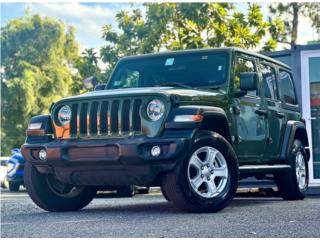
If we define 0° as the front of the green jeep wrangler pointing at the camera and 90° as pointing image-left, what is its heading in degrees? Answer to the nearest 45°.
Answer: approximately 45°

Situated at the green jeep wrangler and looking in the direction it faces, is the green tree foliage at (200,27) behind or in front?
behind

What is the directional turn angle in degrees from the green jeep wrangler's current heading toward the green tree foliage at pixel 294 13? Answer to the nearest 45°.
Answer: approximately 135° to its right

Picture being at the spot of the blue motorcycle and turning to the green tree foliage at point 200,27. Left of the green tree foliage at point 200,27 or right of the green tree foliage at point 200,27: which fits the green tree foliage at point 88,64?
left

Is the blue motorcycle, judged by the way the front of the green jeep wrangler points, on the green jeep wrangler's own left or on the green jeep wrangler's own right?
on the green jeep wrangler's own right

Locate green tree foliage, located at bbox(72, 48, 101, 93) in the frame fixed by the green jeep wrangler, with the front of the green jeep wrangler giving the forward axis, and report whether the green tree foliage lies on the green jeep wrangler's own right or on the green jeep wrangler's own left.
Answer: on the green jeep wrangler's own right

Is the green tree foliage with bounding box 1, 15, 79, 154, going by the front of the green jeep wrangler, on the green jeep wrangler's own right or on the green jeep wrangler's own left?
on the green jeep wrangler's own right
